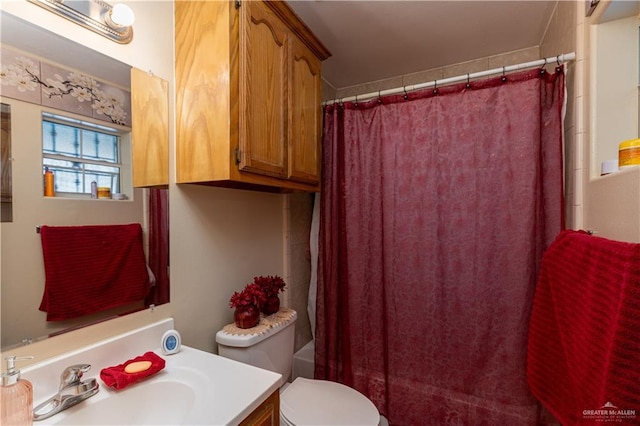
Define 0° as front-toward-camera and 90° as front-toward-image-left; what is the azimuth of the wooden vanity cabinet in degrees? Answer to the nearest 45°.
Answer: approximately 315°

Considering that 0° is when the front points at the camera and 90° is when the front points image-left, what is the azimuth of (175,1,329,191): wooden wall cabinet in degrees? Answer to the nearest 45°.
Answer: approximately 315°

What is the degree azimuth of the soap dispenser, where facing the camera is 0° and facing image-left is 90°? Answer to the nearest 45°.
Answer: approximately 270°

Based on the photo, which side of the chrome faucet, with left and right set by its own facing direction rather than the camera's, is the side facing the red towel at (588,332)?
front

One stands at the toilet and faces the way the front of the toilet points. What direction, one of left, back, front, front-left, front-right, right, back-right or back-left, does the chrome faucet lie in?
right

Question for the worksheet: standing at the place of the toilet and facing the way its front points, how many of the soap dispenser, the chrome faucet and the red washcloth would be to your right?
3

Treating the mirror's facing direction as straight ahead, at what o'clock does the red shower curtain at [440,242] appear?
The red shower curtain is roughly at 11 o'clock from the mirror.

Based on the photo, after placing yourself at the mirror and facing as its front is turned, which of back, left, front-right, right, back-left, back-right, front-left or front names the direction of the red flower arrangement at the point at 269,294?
front-left

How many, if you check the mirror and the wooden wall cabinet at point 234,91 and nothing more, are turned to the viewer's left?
0

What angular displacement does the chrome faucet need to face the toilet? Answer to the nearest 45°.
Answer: approximately 45° to its left
